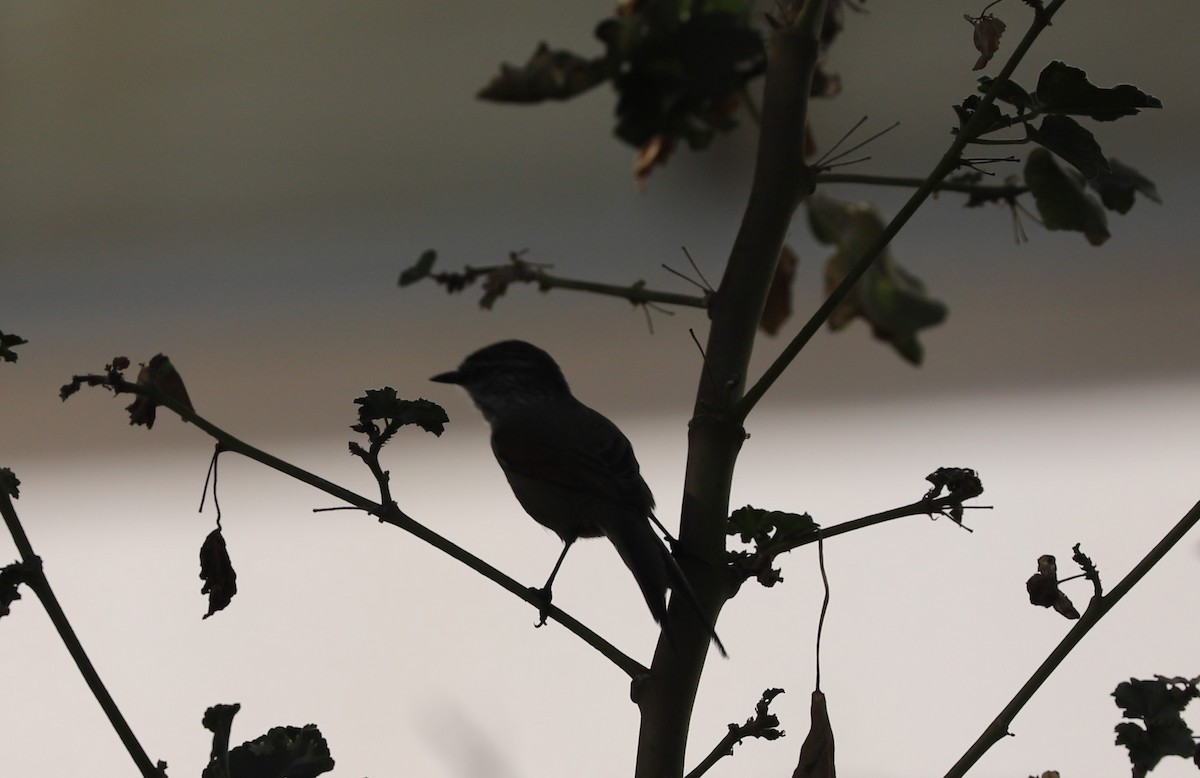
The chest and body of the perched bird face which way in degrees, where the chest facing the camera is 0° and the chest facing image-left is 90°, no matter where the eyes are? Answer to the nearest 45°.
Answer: approximately 90°
